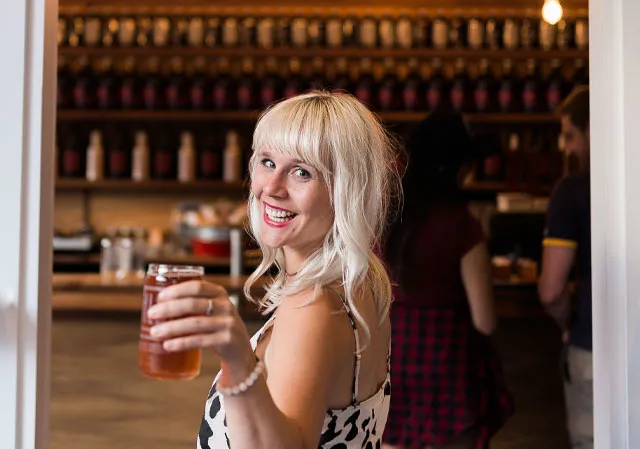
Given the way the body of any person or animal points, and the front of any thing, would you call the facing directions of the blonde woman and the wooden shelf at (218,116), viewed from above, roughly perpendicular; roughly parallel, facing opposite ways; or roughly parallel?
roughly perpendicular

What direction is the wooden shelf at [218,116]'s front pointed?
toward the camera

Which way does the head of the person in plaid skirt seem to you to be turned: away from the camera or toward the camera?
away from the camera

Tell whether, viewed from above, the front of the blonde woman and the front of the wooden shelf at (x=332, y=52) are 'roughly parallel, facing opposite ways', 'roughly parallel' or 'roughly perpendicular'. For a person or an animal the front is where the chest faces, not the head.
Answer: roughly perpendicular

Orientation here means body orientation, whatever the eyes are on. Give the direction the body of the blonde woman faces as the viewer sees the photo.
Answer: to the viewer's left

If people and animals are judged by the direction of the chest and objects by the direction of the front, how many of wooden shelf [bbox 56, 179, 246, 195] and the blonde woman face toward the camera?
1

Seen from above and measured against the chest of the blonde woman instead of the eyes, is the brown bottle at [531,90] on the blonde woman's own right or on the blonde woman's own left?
on the blonde woman's own right

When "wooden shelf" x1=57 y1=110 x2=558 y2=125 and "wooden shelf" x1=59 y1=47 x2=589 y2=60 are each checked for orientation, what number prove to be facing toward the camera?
2

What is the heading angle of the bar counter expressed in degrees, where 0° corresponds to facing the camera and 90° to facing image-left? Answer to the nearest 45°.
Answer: approximately 0°

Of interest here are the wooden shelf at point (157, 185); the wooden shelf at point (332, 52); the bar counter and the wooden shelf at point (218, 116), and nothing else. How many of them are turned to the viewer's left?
0

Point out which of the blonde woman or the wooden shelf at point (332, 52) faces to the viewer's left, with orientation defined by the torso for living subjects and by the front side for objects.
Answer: the blonde woman

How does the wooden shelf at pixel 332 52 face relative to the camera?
toward the camera

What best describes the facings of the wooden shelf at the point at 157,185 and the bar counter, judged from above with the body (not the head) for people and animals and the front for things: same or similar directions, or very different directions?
same or similar directions
